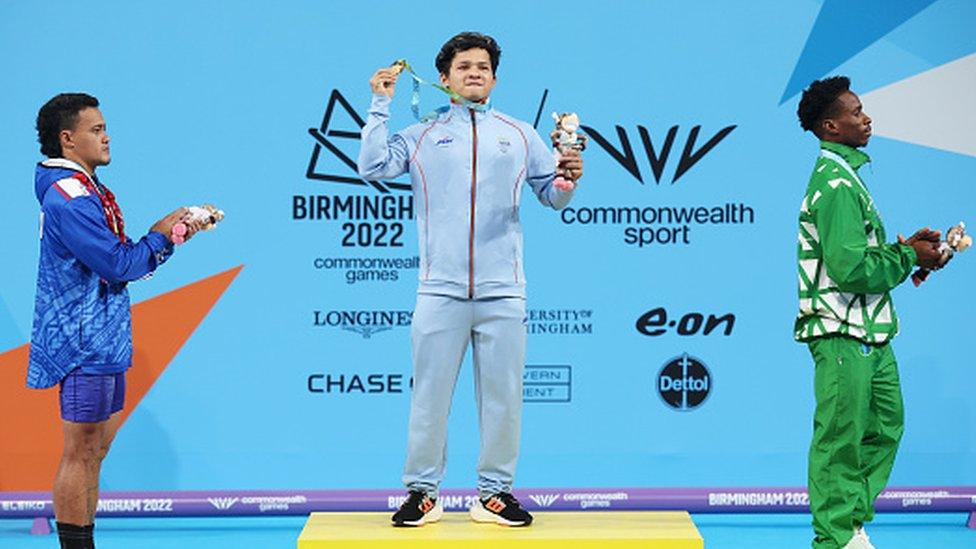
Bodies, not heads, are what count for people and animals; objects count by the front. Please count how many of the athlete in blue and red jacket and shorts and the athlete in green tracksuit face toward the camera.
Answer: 0

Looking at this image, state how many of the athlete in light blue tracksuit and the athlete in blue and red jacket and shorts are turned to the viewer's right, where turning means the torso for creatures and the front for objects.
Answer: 1

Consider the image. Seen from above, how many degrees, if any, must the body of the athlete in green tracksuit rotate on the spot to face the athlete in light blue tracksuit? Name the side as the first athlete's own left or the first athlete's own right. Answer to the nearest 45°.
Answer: approximately 135° to the first athlete's own right

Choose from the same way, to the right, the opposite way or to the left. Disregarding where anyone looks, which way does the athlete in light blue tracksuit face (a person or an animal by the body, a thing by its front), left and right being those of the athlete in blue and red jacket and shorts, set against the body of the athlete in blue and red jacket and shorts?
to the right

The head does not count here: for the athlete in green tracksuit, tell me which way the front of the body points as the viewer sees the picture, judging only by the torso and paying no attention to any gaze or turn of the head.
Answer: to the viewer's right

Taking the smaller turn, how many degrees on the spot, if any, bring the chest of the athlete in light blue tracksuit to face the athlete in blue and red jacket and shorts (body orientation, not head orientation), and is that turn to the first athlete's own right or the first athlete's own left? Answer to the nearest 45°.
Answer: approximately 90° to the first athlete's own right

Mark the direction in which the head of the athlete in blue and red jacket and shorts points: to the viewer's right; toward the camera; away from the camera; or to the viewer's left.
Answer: to the viewer's right

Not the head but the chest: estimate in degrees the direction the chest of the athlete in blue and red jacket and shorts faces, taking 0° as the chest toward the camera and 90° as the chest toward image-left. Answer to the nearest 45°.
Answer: approximately 270°

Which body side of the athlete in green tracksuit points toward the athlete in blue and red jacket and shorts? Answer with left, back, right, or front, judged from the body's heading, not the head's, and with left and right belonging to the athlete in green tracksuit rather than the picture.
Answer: back

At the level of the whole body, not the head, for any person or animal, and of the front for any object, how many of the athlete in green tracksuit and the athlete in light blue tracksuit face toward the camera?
1

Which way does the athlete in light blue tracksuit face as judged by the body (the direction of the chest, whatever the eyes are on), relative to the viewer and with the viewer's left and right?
facing the viewer
